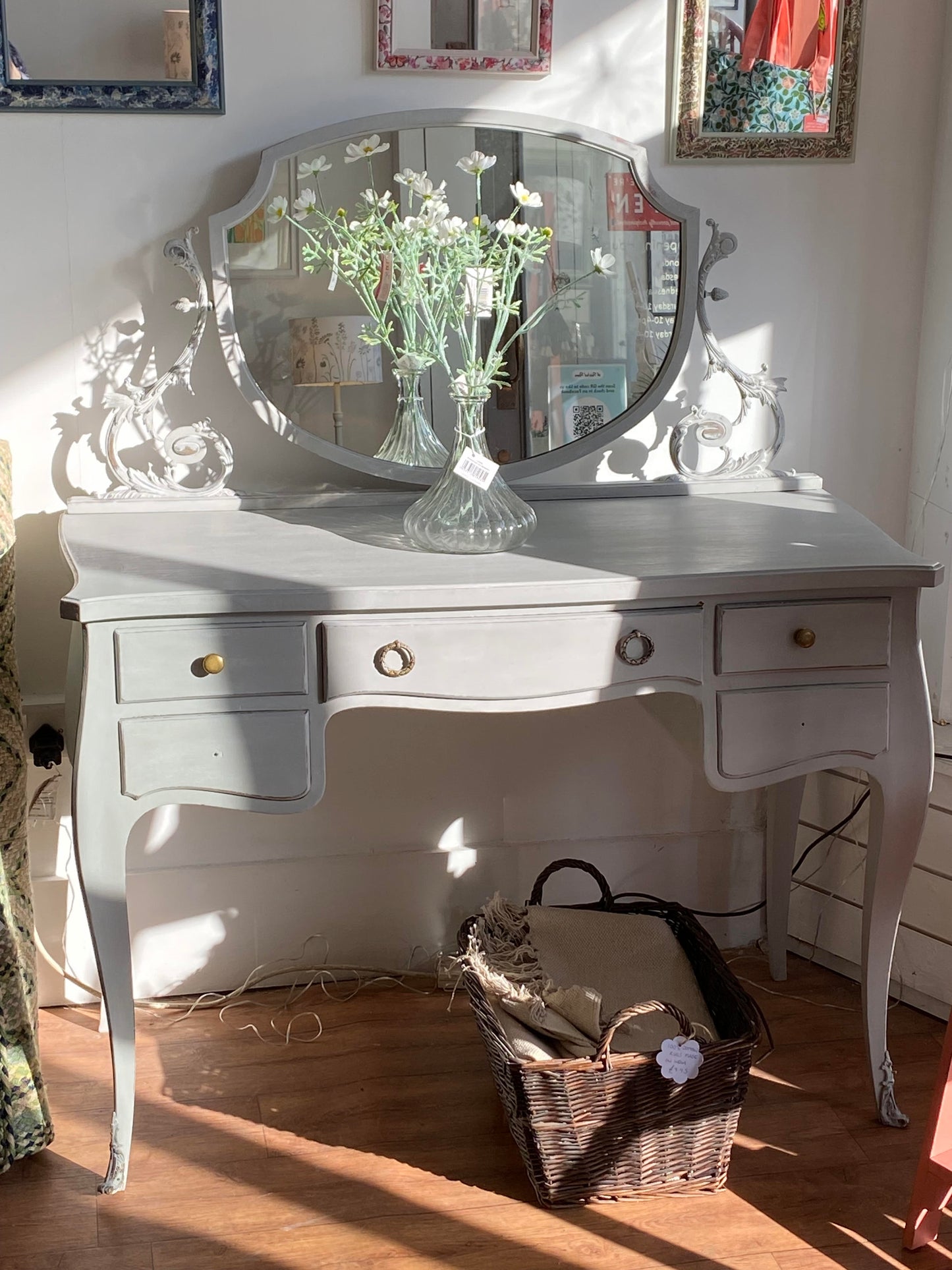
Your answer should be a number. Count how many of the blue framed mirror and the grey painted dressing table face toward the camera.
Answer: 2

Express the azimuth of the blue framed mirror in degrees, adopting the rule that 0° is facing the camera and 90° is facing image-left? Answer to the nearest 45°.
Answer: approximately 0°

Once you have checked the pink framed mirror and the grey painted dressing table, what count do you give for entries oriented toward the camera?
2

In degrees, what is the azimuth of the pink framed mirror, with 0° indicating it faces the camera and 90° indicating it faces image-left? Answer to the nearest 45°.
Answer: approximately 0°
